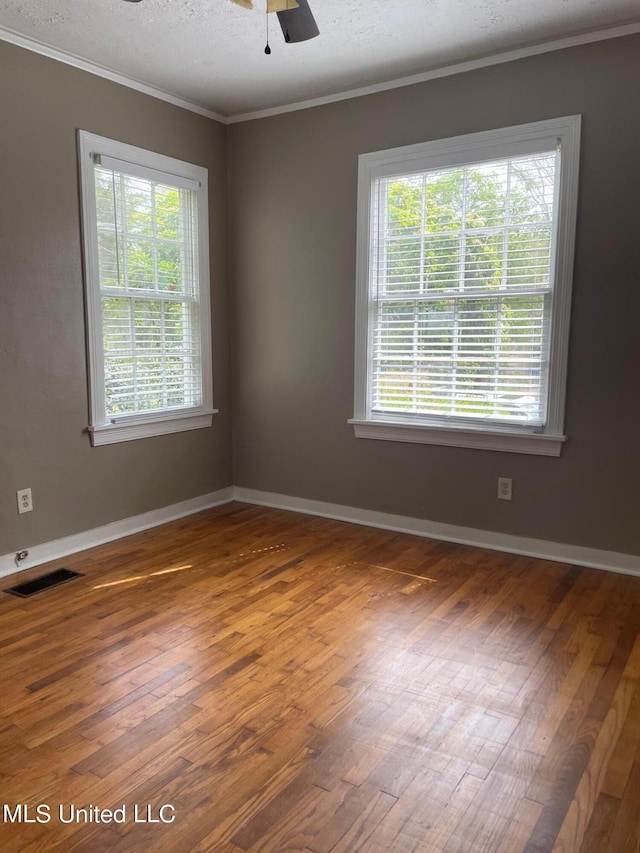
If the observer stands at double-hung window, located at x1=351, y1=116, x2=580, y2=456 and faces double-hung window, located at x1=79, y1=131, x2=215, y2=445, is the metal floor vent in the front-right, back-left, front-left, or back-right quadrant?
front-left

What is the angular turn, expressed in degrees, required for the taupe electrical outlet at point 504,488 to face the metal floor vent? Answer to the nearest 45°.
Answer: approximately 45° to its right

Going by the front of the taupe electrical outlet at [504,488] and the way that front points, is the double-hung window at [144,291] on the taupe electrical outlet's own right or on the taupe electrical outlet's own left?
on the taupe electrical outlet's own right

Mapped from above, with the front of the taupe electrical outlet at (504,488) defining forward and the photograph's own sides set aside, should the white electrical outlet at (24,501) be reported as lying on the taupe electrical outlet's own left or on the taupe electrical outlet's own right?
on the taupe electrical outlet's own right

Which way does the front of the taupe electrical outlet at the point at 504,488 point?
toward the camera

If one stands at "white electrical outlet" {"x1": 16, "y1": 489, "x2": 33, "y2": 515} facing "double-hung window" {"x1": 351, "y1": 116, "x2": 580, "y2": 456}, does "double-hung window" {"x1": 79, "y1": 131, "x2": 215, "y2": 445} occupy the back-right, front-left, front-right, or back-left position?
front-left
